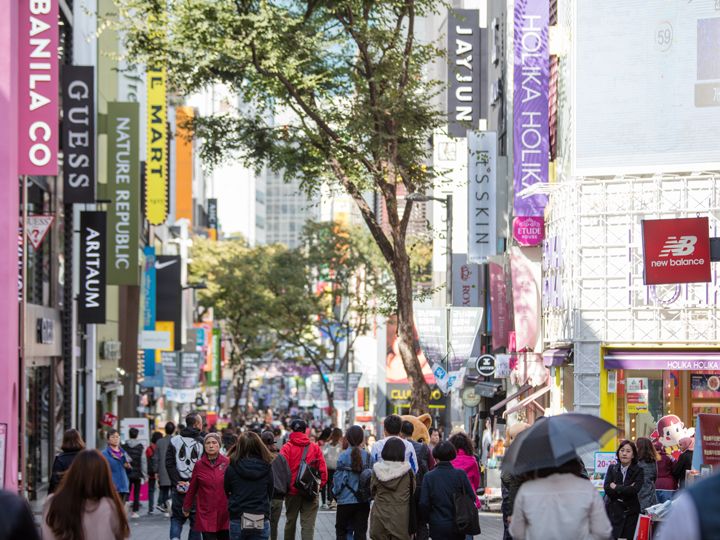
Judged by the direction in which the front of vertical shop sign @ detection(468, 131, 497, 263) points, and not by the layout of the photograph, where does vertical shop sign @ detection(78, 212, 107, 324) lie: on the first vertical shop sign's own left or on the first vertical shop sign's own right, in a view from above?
on the first vertical shop sign's own right

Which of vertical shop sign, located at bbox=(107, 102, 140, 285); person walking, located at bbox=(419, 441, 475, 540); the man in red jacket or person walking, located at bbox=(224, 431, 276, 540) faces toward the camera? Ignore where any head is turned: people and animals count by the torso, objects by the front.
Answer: the vertical shop sign

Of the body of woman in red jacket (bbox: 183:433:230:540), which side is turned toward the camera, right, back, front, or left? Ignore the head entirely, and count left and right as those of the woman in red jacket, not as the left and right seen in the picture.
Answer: front

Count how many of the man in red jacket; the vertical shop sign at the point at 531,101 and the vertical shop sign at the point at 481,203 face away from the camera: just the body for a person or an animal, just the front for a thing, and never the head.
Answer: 1

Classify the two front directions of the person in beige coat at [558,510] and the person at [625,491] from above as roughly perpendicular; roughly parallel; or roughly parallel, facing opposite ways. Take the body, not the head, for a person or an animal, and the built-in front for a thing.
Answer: roughly parallel, facing opposite ways

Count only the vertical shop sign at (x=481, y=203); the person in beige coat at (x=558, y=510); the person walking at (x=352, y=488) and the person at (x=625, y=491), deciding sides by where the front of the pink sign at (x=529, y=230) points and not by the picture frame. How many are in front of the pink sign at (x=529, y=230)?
3

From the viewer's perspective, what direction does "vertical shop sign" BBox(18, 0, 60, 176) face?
toward the camera

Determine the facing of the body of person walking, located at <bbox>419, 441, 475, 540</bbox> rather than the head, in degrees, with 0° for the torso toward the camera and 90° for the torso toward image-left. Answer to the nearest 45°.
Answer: approximately 180°

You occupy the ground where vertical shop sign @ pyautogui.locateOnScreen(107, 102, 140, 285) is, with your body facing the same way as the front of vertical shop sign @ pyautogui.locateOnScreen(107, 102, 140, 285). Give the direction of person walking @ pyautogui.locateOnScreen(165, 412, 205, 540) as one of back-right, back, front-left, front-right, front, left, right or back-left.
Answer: front

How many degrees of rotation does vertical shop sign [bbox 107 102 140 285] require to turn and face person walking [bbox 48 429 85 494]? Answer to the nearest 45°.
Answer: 0° — it already faces them

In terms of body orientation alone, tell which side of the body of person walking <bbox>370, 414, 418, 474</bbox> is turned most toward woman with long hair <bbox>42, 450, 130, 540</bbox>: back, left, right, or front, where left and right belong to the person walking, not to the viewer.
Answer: back

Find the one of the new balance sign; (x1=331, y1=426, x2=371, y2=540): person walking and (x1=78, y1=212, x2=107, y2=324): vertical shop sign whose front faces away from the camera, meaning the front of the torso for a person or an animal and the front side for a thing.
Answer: the person walking

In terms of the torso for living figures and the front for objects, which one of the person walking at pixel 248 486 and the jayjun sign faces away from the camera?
the person walking

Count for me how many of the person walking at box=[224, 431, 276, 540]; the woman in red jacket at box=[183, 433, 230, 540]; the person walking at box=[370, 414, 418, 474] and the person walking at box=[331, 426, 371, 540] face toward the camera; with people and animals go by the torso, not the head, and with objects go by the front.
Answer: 1

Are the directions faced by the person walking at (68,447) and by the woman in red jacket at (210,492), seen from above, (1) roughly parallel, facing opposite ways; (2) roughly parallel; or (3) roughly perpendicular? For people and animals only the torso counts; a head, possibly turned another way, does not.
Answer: roughly parallel, facing opposite ways

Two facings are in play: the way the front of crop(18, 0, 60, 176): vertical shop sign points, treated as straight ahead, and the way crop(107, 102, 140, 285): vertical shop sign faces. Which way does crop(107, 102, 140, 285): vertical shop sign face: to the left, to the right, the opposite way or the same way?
the same way

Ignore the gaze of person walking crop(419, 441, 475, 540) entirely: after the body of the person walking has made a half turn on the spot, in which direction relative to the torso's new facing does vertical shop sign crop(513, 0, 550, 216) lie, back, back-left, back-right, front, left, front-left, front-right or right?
back

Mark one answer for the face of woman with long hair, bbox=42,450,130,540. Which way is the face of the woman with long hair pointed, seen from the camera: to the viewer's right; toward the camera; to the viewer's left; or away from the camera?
away from the camera

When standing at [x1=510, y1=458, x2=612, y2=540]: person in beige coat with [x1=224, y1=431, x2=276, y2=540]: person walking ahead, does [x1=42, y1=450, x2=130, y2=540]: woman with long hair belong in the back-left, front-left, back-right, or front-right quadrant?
front-left
